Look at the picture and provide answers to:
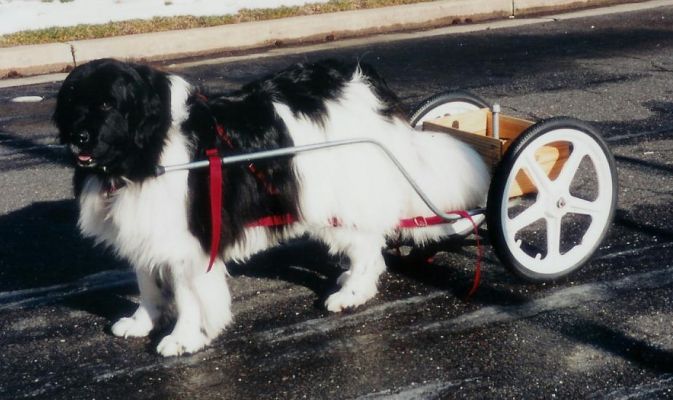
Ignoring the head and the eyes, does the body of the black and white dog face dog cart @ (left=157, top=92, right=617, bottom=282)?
no

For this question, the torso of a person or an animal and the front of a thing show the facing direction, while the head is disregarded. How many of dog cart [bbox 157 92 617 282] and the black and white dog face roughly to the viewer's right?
0

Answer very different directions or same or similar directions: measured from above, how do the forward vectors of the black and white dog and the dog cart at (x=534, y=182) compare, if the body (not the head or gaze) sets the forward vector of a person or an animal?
same or similar directions

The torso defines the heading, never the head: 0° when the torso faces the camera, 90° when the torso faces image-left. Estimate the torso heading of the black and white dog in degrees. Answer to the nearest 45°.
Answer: approximately 45°

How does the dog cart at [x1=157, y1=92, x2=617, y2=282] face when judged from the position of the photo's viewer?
facing the viewer and to the left of the viewer

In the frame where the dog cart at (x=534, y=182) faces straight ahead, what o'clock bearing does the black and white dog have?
The black and white dog is roughly at 1 o'clock from the dog cart.
